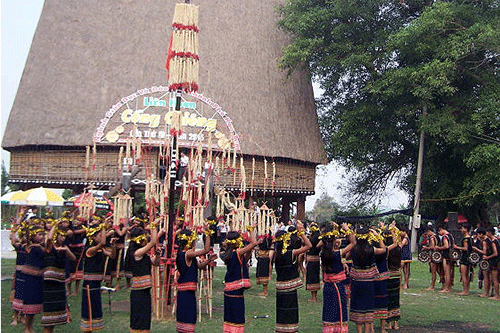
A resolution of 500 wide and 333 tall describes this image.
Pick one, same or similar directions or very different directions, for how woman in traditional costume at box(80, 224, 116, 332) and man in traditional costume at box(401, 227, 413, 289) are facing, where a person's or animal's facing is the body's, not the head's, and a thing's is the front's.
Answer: very different directions

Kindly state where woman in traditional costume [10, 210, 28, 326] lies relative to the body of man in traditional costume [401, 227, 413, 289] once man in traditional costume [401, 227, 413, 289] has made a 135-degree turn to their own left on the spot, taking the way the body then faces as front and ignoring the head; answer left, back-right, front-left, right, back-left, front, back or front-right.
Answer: right

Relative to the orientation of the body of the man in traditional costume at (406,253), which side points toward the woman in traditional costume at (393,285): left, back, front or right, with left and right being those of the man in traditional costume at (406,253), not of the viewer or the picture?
left

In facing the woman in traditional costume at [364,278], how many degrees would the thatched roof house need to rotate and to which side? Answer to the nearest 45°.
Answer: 0° — it already faces them

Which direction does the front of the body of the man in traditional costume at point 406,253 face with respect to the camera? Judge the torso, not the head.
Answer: to the viewer's left

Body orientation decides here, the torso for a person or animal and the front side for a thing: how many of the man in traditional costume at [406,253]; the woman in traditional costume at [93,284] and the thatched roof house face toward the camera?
1

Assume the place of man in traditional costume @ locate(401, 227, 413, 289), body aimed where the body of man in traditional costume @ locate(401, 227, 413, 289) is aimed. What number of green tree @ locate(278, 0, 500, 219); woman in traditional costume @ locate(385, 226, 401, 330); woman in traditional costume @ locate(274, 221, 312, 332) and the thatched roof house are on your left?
2

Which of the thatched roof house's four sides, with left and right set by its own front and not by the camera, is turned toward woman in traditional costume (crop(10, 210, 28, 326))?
front

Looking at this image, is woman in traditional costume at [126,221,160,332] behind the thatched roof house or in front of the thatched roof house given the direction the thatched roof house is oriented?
in front

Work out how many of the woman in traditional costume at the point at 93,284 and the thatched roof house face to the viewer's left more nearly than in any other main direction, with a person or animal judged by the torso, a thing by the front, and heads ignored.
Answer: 0

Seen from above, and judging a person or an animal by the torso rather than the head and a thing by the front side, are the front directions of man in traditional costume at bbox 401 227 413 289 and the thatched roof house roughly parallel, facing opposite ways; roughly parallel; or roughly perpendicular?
roughly perpendicular

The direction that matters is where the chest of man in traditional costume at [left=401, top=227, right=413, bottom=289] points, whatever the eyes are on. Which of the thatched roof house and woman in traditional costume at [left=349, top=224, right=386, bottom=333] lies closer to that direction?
the thatched roof house
